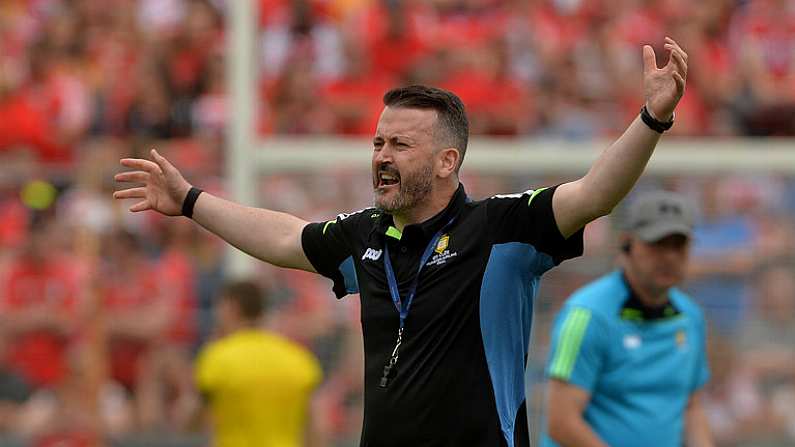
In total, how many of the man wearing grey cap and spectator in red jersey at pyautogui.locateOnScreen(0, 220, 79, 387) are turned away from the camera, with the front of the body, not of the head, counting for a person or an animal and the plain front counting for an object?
0

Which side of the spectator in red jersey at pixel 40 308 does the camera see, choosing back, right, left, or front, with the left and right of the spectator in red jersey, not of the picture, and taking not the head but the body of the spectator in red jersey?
front

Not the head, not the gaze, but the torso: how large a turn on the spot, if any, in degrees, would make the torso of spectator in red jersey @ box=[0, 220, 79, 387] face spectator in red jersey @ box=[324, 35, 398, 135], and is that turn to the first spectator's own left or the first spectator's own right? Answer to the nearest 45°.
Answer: approximately 90° to the first spectator's own left

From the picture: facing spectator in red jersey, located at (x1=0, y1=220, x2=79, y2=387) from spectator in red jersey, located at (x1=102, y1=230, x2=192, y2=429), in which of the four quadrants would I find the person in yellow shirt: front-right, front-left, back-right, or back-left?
back-left

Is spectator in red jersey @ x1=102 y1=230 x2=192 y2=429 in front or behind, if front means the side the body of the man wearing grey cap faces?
behind

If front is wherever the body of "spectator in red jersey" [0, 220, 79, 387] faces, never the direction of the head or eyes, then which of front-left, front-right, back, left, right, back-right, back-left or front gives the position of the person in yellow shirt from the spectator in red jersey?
front-left

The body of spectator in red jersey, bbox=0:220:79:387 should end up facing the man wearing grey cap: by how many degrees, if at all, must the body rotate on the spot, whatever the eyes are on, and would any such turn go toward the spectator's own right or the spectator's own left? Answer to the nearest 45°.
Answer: approximately 45° to the spectator's own left
